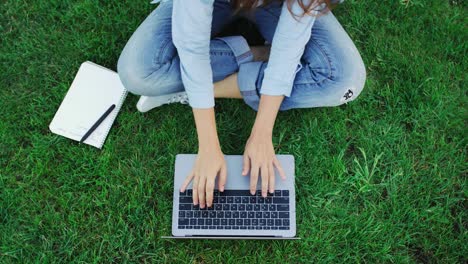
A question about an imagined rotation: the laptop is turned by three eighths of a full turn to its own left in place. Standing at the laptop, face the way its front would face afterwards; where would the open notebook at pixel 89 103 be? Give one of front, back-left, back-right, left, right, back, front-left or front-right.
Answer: right

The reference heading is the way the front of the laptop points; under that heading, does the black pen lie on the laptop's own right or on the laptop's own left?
on the laptop's own left

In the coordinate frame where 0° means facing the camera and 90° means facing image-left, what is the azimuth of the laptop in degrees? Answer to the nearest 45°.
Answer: approximately 180°
